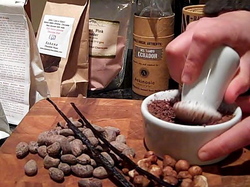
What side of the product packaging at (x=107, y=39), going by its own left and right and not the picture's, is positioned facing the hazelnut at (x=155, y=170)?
front

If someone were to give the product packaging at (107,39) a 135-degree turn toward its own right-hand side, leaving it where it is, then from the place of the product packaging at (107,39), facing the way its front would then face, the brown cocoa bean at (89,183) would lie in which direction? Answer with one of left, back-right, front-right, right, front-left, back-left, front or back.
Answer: back-left

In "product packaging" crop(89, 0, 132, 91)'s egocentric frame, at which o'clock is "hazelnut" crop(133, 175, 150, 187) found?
The hazelnut is roughly at 12 o'clock from the product packaging.

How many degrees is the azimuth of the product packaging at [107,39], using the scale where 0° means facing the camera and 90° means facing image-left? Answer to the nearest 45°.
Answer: approximately 0°
